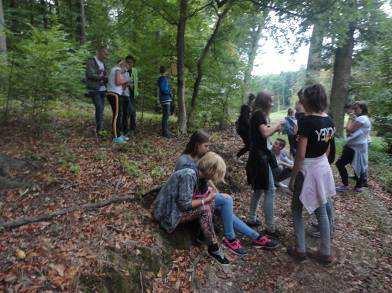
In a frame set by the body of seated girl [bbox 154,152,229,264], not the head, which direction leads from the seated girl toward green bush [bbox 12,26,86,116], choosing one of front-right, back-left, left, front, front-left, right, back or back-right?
back-left

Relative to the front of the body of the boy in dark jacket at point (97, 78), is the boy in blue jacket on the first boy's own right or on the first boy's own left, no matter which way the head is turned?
on the first boy's own left

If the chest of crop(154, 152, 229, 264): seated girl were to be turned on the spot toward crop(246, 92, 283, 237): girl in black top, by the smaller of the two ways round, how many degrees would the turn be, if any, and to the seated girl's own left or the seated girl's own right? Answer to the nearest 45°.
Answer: approximately 45° to the seated girl's own left

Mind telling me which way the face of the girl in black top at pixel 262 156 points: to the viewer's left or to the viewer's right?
to the viewer's right

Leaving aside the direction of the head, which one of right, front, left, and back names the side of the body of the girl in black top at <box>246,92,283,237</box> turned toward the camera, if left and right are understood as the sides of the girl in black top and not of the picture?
right

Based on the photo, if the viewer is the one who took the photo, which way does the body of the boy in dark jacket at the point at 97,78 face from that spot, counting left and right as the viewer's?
facing the viewer and to the right of the viewer

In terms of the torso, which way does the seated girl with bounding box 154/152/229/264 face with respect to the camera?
to the viewer's right
